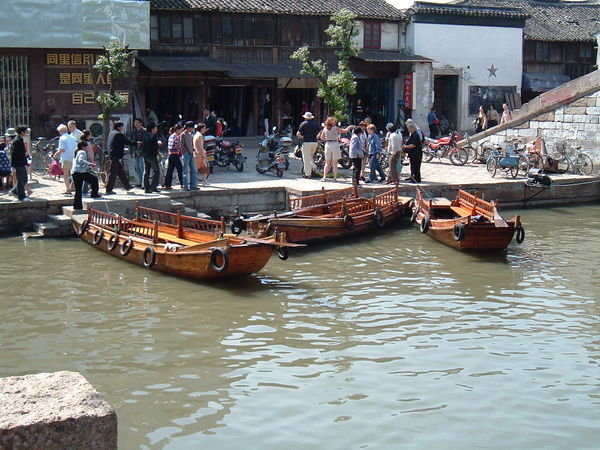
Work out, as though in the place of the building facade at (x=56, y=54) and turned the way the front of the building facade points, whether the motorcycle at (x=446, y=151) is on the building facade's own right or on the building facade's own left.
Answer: on the building facade's own left

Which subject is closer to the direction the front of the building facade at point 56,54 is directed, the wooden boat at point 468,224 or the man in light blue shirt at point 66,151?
the man in light blue shirt

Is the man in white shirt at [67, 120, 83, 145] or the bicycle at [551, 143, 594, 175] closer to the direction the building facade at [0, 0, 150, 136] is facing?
the man in white shirt

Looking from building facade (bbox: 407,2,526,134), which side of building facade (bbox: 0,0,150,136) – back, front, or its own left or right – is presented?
left

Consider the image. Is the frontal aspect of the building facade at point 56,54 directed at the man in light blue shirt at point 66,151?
yes

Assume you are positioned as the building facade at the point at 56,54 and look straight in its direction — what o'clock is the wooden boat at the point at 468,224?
The wooden boat is roughly at 11 o'clock from the building facade.

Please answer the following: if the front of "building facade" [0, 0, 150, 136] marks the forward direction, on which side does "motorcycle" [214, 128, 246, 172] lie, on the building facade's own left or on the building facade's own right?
on the building facade's own left

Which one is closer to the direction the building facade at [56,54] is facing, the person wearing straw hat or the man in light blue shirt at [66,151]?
the man in light blue shirt

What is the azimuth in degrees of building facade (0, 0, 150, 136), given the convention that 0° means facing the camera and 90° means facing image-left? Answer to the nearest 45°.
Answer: approximately 0°

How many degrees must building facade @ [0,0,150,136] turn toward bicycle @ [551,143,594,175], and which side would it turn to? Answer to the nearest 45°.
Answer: approximately 90° to its left

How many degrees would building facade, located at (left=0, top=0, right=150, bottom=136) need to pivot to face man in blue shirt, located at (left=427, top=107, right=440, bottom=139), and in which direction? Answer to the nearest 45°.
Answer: approximately 90° to its left
